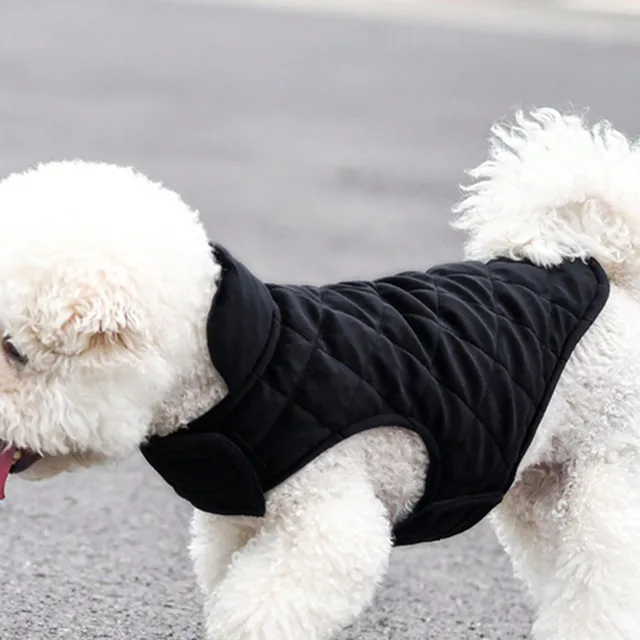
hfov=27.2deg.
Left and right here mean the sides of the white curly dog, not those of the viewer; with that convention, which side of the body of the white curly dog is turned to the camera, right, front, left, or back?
left
